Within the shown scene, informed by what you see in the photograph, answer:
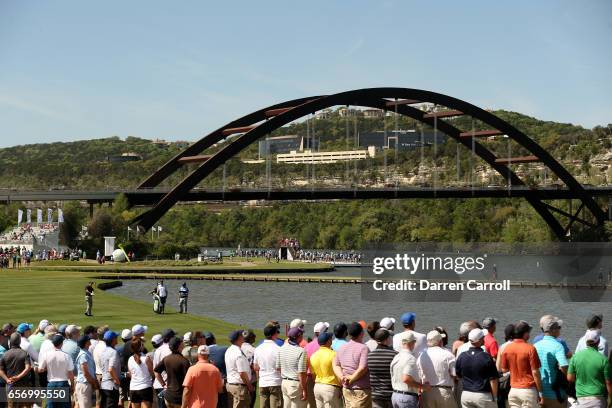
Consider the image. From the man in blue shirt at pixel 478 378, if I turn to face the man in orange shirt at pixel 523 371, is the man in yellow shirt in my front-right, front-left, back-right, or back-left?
back-left

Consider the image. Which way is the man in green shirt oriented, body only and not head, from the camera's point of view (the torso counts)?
away from the camera

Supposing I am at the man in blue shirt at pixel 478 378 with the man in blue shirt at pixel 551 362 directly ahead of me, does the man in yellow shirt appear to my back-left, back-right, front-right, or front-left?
back-left

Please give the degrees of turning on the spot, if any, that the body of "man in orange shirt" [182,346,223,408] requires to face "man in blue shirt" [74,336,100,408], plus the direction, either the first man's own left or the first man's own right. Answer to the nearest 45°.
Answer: approximately 45° to the first man's own left

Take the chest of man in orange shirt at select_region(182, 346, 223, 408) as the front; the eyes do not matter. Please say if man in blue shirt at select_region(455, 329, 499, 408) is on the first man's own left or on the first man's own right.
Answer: on the first man's own right

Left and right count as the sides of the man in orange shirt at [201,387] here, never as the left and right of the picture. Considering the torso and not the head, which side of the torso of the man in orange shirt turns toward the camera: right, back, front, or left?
back

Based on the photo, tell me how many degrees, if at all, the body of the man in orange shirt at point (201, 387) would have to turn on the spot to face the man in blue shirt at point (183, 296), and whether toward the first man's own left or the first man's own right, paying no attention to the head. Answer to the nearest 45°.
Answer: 0° — they already face them

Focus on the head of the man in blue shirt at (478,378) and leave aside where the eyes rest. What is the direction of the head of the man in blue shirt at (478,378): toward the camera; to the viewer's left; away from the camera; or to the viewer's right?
away from the camera

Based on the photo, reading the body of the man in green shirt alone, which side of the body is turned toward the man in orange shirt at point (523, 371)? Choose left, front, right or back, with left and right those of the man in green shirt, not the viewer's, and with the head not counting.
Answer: left
